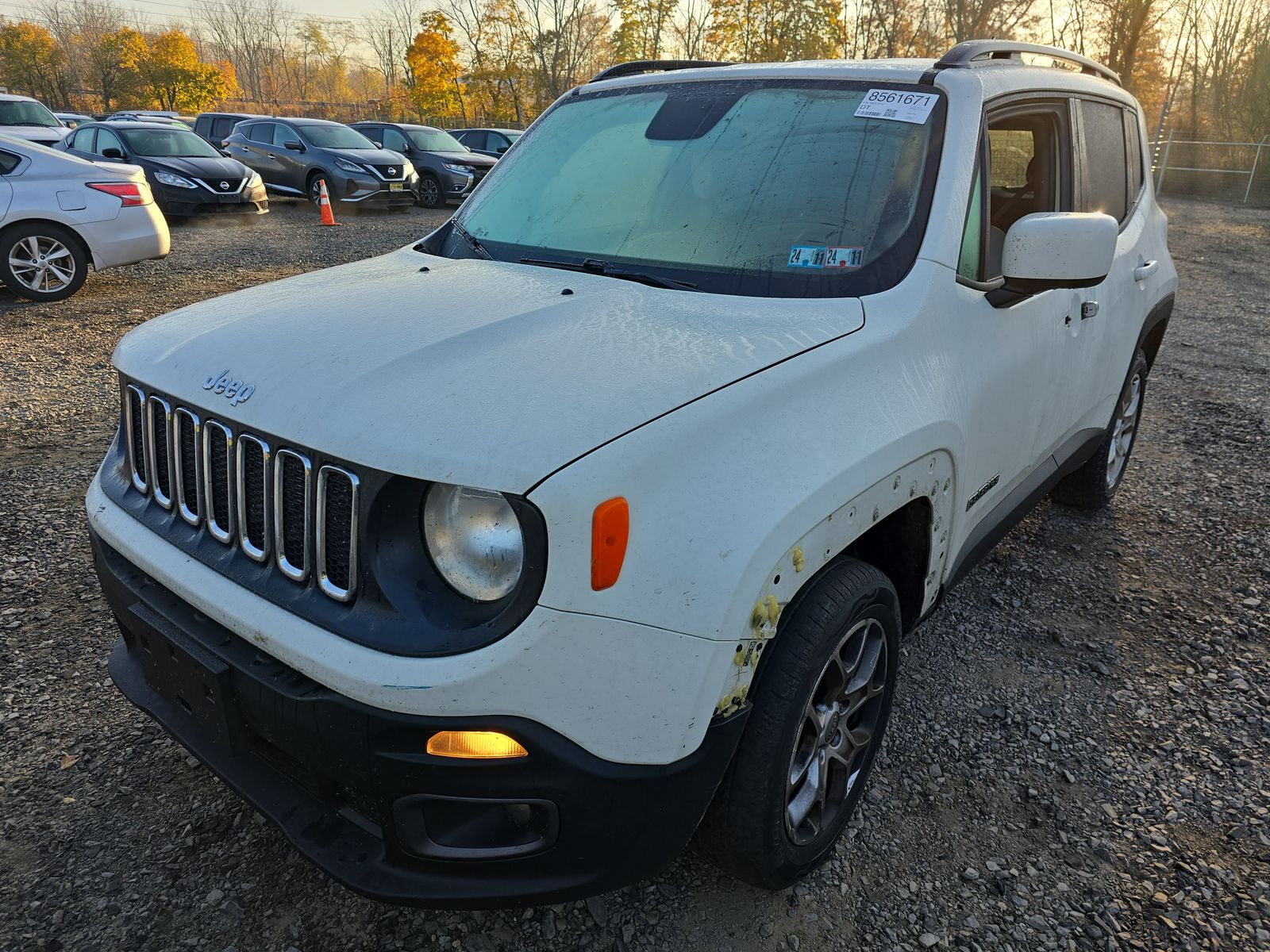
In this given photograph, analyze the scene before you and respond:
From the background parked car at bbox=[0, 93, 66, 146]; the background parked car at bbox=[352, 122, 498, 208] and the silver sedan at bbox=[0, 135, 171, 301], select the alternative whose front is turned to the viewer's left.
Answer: the silver sedan

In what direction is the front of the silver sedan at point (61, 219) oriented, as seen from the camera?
facing to the left of the viewer

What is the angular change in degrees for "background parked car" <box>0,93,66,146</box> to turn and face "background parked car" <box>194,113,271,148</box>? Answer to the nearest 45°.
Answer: approximately 90° to its left

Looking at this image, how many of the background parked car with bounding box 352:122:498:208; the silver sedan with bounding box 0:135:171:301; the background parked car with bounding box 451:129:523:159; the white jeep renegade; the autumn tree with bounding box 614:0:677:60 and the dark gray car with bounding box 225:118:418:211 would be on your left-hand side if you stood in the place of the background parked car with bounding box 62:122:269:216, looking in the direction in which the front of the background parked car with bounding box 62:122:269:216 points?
4

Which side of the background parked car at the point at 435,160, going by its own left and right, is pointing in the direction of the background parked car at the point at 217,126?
back

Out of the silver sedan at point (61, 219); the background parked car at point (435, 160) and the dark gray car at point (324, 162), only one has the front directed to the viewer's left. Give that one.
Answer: the silver sedan

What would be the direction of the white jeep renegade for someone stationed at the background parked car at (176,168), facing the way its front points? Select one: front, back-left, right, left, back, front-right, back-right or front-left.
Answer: front-right

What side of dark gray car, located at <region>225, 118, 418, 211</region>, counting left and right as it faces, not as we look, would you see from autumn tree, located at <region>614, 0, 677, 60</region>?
left

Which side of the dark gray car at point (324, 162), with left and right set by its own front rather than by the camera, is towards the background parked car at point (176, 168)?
right

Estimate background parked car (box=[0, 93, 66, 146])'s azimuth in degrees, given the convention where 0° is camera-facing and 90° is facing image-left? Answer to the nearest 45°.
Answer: approximately 315°

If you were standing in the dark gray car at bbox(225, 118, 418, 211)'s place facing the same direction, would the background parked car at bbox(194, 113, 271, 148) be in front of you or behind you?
behind

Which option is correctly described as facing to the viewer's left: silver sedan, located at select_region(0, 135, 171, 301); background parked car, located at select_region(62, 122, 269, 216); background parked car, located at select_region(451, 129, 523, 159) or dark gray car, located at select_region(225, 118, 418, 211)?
the silver sedan

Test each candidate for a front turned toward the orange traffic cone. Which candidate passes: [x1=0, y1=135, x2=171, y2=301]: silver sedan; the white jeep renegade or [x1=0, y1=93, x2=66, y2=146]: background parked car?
the background parked car

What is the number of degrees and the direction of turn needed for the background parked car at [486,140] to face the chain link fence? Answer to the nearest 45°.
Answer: approximately 45° to its left
